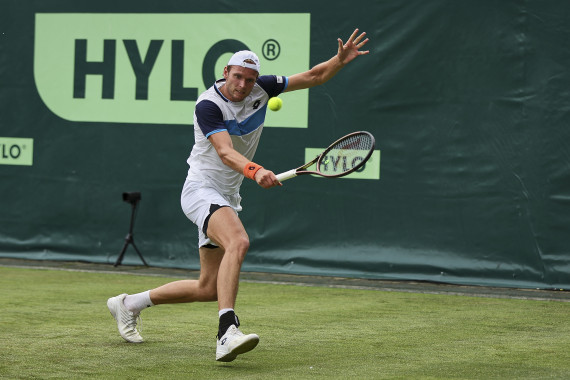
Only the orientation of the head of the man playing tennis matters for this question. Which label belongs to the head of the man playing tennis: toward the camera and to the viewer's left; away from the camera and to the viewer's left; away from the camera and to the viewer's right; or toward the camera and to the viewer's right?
toward the camera and to the viewer's right

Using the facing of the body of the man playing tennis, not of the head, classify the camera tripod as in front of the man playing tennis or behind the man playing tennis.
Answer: behind

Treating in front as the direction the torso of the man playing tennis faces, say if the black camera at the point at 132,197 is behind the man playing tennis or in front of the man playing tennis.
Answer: behind
